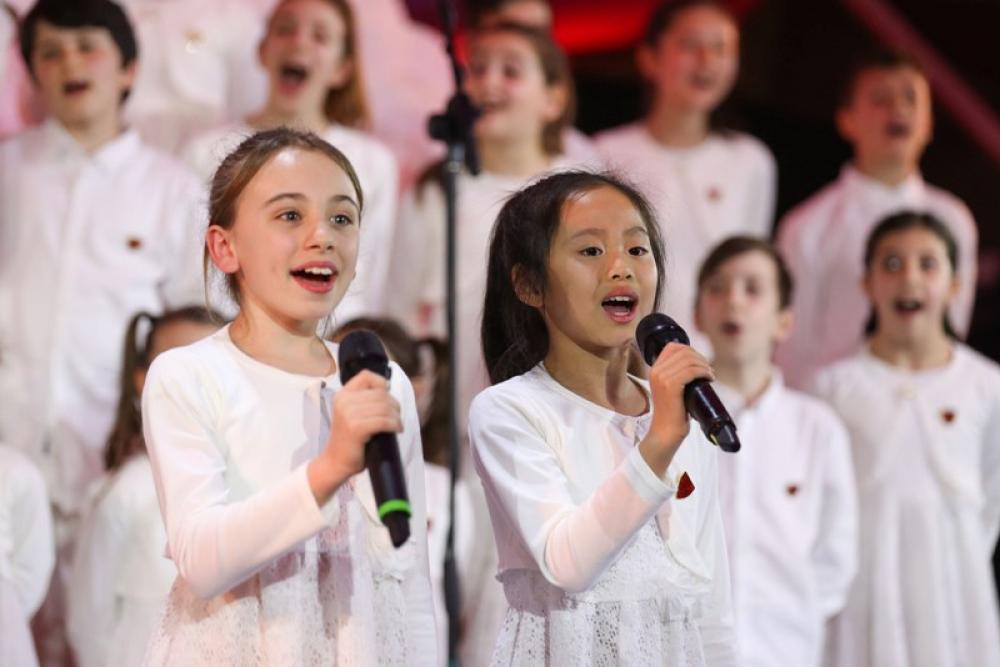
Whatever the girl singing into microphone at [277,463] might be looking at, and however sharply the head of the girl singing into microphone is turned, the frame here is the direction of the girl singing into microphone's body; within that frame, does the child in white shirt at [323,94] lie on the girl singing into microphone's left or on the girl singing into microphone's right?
on the girl singing into microphone's left

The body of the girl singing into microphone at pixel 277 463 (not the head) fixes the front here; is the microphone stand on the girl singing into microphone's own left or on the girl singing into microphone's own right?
on the girl singing into microphone's own left

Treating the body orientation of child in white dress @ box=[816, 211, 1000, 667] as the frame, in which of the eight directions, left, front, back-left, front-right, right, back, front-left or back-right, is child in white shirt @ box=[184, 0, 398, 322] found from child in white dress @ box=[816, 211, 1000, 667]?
right

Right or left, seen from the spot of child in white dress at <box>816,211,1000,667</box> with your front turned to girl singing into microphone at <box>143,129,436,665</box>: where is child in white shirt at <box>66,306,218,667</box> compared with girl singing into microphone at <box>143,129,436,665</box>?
right

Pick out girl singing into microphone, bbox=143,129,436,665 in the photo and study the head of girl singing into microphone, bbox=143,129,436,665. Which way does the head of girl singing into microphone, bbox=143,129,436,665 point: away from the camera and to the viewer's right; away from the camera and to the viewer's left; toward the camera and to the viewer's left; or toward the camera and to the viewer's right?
toward the camera and to the viewer's right

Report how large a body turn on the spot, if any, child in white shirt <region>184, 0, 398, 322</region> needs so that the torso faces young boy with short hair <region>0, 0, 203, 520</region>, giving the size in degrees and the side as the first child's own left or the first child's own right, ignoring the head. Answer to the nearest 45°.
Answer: approximately 45° to the first child's own right

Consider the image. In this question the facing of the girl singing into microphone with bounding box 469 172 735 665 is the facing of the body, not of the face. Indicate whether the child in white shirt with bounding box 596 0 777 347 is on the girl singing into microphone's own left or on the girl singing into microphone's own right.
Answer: on the girl singing into microphone's own left

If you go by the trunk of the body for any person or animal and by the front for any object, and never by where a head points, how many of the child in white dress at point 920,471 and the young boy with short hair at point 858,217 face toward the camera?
2

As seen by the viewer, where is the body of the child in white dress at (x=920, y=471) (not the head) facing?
toward the camera

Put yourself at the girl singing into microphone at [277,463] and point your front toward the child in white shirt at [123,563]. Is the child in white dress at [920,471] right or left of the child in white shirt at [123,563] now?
right

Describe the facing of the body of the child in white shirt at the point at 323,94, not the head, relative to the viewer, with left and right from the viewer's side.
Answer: facing the viewer

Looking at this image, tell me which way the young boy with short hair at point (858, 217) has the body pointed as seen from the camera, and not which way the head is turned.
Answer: toward the camera

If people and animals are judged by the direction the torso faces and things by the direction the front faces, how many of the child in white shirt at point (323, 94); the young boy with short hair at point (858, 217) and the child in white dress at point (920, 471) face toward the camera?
3
